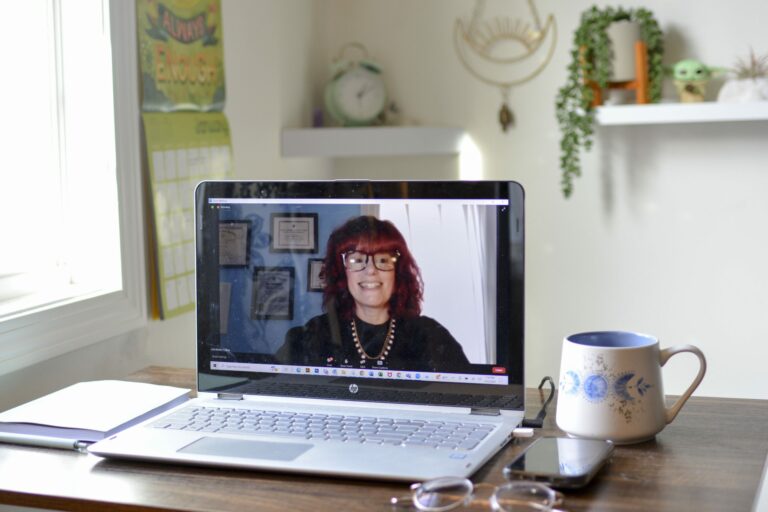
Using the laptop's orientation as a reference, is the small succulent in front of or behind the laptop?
behind

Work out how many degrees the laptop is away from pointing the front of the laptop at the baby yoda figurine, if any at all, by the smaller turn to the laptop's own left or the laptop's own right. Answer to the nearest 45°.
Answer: approximately 135° to the laptop's own left

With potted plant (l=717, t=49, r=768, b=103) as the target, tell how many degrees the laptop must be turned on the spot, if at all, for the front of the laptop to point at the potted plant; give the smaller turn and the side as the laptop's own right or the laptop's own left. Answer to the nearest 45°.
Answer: approximately 135° to the laptop's own left

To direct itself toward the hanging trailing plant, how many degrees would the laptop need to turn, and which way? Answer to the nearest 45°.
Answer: approximately 135° to its left

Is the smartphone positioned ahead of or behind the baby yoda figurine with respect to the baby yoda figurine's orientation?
ahead

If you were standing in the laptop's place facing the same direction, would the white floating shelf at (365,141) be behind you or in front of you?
behind

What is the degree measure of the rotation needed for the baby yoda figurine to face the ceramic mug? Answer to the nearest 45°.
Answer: approximately 45° to its left

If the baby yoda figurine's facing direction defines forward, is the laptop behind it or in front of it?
in front

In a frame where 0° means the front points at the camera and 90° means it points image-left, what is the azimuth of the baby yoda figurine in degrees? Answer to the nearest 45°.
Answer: approximately 45°

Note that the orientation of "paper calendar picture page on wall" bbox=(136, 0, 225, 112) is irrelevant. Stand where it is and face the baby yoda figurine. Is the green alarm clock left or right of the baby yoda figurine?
left
